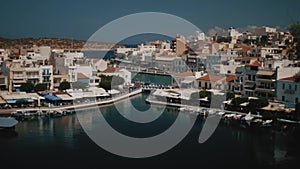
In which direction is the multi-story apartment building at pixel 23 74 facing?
toward the camera

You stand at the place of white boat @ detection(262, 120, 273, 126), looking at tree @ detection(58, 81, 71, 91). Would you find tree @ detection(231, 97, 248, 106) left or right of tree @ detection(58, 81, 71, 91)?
right

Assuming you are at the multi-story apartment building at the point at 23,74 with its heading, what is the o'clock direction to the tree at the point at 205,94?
The tree is roughly at 10 o'clock from the multi-story apartment building.

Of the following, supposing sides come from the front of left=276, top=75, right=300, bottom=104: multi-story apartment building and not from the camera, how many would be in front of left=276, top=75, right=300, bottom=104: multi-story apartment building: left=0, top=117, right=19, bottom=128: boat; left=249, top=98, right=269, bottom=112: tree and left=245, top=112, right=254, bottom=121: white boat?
3

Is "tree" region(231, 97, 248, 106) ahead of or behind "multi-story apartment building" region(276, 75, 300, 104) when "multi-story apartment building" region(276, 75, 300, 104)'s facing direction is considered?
ahead

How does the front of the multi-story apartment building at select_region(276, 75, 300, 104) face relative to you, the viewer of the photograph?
facing the viewer and to the left of the viewer

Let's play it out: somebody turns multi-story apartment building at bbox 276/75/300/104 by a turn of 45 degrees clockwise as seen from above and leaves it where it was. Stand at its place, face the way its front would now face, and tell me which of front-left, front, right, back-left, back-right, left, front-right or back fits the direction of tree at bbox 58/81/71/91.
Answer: front

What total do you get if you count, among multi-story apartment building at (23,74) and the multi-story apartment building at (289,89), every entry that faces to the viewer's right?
0

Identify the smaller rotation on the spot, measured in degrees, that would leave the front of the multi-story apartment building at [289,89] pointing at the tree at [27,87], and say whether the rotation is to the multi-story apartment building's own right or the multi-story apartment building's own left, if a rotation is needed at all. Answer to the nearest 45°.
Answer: approximately 45° to the multi-story apartment building's own right

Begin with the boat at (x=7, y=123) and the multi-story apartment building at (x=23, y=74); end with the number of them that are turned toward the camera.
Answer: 1

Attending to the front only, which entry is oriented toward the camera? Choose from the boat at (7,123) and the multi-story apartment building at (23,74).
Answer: the multi-story apartment building
